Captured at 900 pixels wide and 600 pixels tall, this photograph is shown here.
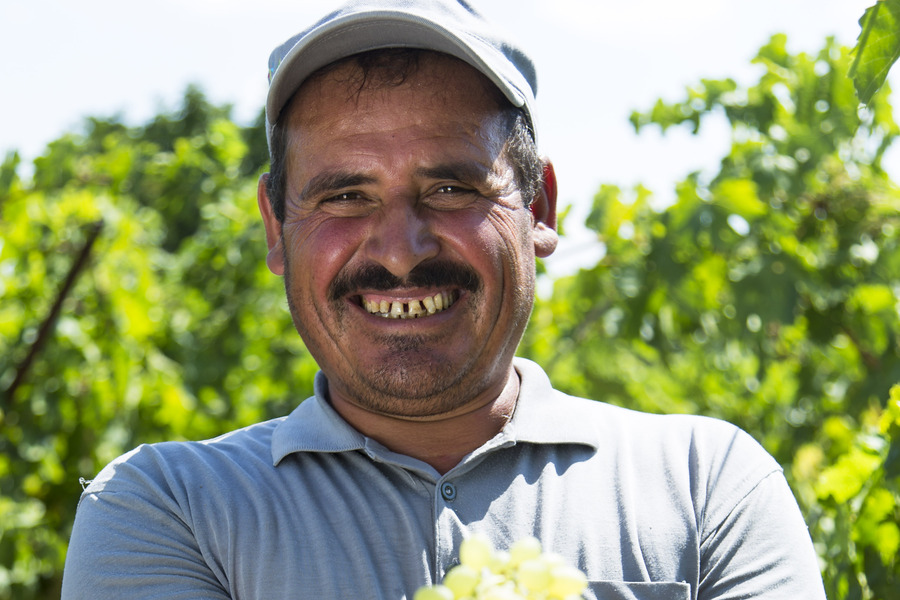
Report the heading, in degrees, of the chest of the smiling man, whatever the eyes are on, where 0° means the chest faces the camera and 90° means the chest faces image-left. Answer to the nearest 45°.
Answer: approximately 0°

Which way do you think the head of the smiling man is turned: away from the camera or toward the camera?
toward the camera
